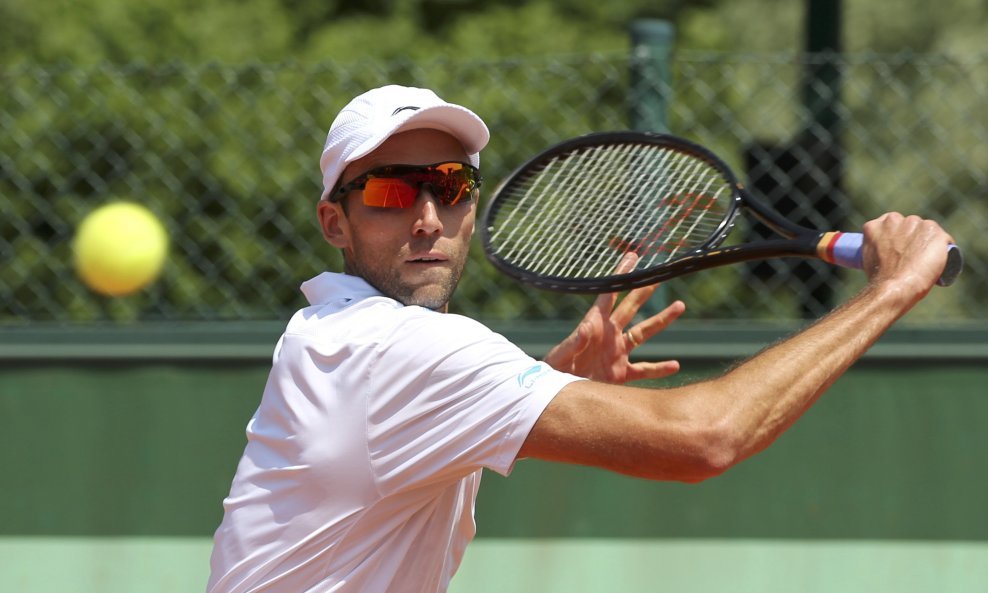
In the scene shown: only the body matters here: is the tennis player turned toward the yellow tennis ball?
no
